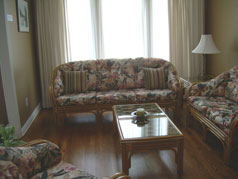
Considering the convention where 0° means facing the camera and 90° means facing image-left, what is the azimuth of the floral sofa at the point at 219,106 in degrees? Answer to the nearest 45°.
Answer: approximately 45°

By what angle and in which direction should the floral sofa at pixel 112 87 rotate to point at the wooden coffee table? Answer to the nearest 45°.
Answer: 0° — it already faces it

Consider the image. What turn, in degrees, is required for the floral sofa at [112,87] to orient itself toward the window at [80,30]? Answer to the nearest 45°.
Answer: approximately 135° to its right

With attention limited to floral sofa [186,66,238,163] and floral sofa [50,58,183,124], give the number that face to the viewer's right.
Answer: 0

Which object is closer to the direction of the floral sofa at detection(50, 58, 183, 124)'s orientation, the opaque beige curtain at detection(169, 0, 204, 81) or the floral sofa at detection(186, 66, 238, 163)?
the floral sofa at detection(186, 66, 238, 163)

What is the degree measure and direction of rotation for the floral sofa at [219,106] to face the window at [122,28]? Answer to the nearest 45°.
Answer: approximately 90° to its right

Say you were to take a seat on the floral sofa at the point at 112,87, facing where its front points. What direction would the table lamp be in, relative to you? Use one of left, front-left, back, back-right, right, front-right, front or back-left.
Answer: left

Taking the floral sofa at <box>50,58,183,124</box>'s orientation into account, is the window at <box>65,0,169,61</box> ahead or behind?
behind

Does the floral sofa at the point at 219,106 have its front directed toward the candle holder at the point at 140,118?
yes
